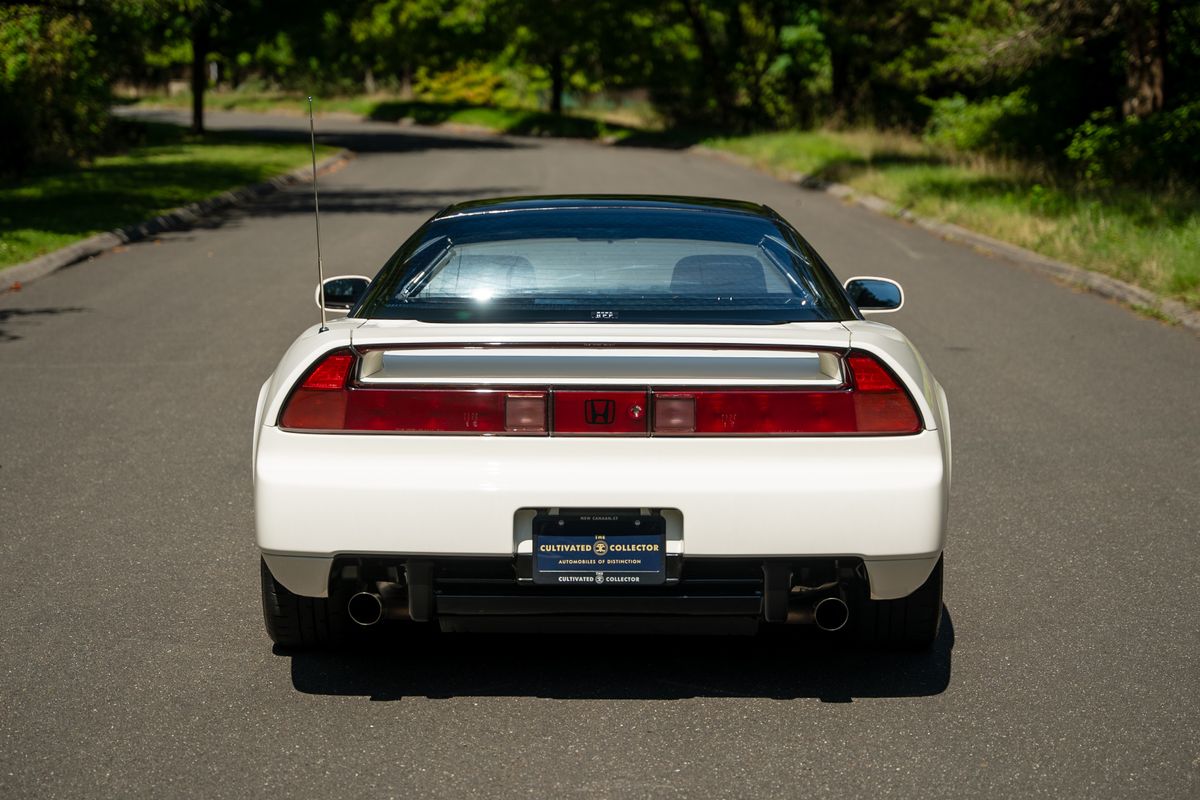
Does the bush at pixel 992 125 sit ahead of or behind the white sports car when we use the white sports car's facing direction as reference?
ahead

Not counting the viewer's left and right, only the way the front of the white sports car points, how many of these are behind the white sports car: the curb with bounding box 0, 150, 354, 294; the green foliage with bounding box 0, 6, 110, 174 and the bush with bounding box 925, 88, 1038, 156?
0

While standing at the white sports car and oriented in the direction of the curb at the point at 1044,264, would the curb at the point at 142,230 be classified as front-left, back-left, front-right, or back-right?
front-left

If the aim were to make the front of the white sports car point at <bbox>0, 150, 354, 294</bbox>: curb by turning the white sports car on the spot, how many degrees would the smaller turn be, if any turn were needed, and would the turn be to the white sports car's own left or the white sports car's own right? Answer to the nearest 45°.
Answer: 0° — it already faces it

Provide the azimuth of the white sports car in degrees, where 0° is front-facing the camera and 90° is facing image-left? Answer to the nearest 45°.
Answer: approximately 180°

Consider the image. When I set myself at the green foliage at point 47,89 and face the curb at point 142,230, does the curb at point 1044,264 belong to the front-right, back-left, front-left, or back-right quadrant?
front-left

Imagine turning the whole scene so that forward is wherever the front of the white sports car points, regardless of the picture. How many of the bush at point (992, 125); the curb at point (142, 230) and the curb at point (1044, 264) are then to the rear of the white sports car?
0

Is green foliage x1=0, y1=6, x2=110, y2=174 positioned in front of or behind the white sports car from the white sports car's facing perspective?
in front

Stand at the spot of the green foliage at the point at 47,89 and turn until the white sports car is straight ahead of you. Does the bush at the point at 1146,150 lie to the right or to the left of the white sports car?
left

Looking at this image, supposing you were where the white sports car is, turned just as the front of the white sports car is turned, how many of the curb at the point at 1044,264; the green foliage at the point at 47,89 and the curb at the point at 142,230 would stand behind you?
0

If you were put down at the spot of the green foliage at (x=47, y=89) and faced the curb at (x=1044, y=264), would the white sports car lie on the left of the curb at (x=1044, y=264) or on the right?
right

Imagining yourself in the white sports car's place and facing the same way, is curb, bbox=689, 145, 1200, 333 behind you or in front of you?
in front
